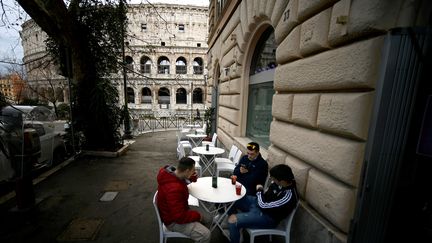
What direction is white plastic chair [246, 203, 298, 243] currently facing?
to the viewer's left

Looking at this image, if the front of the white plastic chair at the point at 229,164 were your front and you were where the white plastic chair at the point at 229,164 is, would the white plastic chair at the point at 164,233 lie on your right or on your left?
on your left

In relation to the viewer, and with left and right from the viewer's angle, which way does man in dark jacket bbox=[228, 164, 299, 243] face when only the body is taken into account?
facing to the left of the viewer

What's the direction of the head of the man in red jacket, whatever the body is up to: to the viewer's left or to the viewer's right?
to the viewer's right

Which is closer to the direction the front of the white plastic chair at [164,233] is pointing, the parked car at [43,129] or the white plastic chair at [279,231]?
the white plastic chair

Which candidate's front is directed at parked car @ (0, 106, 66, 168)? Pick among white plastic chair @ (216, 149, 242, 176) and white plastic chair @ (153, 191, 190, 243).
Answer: white plastic chair @ (216, 149, 242, 176)

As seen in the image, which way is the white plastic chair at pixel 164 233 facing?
to the viewer's right

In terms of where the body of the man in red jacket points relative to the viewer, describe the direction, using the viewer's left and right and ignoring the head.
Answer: facing to the right of the viewer

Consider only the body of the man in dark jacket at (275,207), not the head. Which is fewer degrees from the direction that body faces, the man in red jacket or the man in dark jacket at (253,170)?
the man in red jacket

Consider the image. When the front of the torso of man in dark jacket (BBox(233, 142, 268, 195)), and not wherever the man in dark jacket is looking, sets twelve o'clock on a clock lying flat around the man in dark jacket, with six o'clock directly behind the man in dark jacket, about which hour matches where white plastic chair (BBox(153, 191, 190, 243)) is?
The white plastic chair is roughly at 12 o'clock from the man in dark jacket.

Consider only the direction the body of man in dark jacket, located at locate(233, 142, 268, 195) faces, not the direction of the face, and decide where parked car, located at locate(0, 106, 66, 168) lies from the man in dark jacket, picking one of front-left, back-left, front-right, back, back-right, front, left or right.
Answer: front-right

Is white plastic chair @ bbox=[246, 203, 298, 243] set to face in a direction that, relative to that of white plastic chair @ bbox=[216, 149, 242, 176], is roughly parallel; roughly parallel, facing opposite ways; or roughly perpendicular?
roughly parallel

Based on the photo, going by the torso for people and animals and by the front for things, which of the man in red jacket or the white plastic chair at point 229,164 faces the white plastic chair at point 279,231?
the man in red jacket

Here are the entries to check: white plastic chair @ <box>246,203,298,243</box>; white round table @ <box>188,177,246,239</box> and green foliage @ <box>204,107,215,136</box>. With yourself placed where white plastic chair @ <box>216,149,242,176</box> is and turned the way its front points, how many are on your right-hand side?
1

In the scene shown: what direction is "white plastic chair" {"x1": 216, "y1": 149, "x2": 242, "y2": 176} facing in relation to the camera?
to the viewer's left

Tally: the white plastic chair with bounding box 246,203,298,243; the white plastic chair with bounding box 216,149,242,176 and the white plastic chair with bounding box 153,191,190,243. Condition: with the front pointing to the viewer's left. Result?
2

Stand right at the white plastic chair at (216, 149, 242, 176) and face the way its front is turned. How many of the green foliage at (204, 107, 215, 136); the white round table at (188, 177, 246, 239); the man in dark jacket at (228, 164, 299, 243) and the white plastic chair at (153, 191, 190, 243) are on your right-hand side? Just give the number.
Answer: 1

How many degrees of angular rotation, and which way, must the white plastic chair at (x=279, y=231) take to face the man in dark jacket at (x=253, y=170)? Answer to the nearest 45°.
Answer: approximately 45° to its right

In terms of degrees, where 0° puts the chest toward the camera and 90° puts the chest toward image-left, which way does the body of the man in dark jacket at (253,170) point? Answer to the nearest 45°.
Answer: approximately 45°
